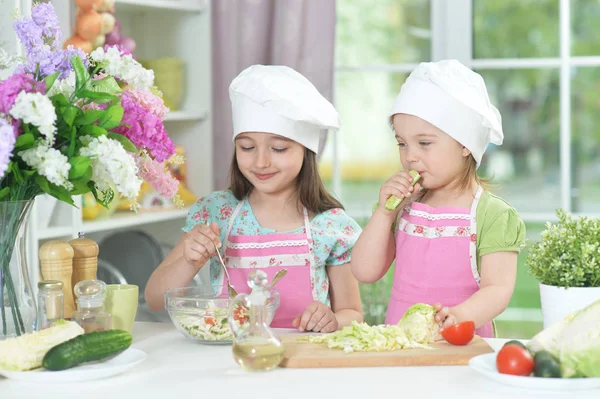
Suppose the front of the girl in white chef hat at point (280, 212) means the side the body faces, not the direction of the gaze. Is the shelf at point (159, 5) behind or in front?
behind

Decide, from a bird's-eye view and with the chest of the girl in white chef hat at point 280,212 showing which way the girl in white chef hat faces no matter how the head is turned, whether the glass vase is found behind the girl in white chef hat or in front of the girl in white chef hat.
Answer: in front

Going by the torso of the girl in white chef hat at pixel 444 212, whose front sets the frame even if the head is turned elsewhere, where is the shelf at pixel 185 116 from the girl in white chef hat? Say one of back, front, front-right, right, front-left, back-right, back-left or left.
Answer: right

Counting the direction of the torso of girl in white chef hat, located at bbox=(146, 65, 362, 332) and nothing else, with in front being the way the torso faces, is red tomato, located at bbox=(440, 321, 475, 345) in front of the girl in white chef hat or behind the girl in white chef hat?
in front

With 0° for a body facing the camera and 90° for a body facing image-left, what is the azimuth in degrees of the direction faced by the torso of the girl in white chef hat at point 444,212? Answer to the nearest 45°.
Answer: approximately 45°

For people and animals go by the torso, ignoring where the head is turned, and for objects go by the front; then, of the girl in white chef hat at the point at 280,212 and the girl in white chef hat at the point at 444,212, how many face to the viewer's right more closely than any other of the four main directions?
0

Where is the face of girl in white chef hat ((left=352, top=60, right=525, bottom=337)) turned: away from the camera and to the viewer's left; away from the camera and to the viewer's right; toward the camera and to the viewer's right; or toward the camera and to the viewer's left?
toward the camera and to the viewer's left

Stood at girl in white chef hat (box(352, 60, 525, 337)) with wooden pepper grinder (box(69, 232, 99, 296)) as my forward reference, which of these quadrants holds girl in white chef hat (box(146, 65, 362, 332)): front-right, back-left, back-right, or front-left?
front-right

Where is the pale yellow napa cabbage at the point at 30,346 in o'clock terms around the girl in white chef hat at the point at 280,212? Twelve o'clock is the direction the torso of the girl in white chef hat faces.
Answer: The pale yellow napa cabbage is roughly at 1 o'clock from the girl in white chef hat.

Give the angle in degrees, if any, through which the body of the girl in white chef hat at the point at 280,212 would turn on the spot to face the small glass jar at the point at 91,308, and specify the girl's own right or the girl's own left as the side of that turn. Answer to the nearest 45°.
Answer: approximately 45° to the girl's own right

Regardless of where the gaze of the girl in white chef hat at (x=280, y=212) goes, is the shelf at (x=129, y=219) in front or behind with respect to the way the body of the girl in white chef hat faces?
behind

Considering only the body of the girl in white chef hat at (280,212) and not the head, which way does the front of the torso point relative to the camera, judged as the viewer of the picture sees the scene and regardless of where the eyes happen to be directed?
toward the camera

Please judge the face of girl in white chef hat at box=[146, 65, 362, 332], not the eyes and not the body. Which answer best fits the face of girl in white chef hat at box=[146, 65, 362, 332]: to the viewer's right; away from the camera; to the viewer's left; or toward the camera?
toward the camera

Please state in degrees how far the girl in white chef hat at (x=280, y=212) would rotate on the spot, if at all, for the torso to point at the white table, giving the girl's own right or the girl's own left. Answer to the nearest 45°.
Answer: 0° — they already face it
